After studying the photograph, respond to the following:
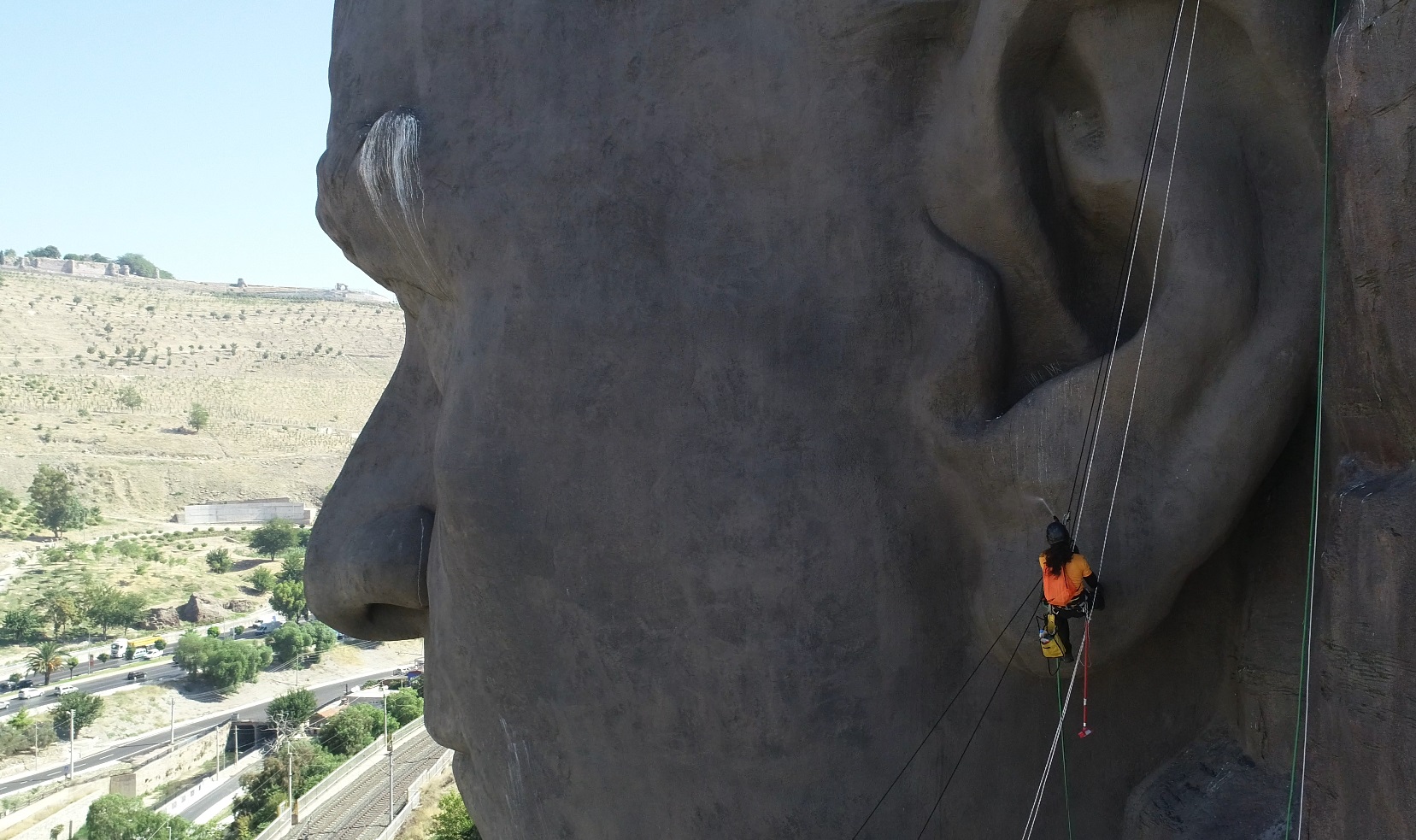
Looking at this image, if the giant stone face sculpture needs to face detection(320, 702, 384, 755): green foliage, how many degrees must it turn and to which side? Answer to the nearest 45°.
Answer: approximately 45° to its right

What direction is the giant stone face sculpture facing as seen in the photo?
to the viewer's left

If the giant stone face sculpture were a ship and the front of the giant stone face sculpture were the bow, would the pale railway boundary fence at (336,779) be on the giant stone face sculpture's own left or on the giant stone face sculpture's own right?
on the giant stone face sculpture's own right

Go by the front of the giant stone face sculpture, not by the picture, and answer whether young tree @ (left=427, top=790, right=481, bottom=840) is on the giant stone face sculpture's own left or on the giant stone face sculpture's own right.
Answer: on the giant stone face sculpture's own right

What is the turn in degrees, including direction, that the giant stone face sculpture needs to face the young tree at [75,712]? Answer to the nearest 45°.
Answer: approximately 45° to its right

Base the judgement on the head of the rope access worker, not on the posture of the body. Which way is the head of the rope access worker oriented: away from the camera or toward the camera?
away from the camera

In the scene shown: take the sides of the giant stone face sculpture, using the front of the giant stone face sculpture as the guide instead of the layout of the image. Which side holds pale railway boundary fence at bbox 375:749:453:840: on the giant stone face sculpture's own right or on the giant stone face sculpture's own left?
on the giant stone face sculpture's own right
